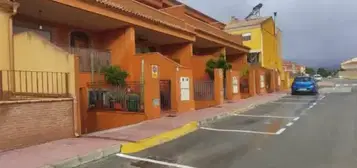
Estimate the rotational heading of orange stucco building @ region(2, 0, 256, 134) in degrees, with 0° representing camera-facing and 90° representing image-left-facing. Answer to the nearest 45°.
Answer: approximately 315°

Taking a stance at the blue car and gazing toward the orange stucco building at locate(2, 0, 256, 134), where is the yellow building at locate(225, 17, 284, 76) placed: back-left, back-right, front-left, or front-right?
back-right

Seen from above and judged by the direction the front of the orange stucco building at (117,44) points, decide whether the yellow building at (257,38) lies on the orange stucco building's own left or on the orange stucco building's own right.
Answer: on the orange stucco building's own left

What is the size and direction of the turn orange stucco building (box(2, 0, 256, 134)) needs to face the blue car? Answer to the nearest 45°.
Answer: approximately 90° to its left

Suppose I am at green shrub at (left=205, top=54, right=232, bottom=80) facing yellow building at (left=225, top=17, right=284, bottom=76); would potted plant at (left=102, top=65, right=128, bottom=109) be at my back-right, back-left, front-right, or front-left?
back-left

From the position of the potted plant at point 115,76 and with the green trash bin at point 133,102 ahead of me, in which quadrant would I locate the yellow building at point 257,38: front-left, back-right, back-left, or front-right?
front-left

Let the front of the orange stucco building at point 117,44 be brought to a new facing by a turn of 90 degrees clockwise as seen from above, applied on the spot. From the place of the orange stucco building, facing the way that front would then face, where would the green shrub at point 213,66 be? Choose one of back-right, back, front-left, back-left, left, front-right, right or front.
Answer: back
